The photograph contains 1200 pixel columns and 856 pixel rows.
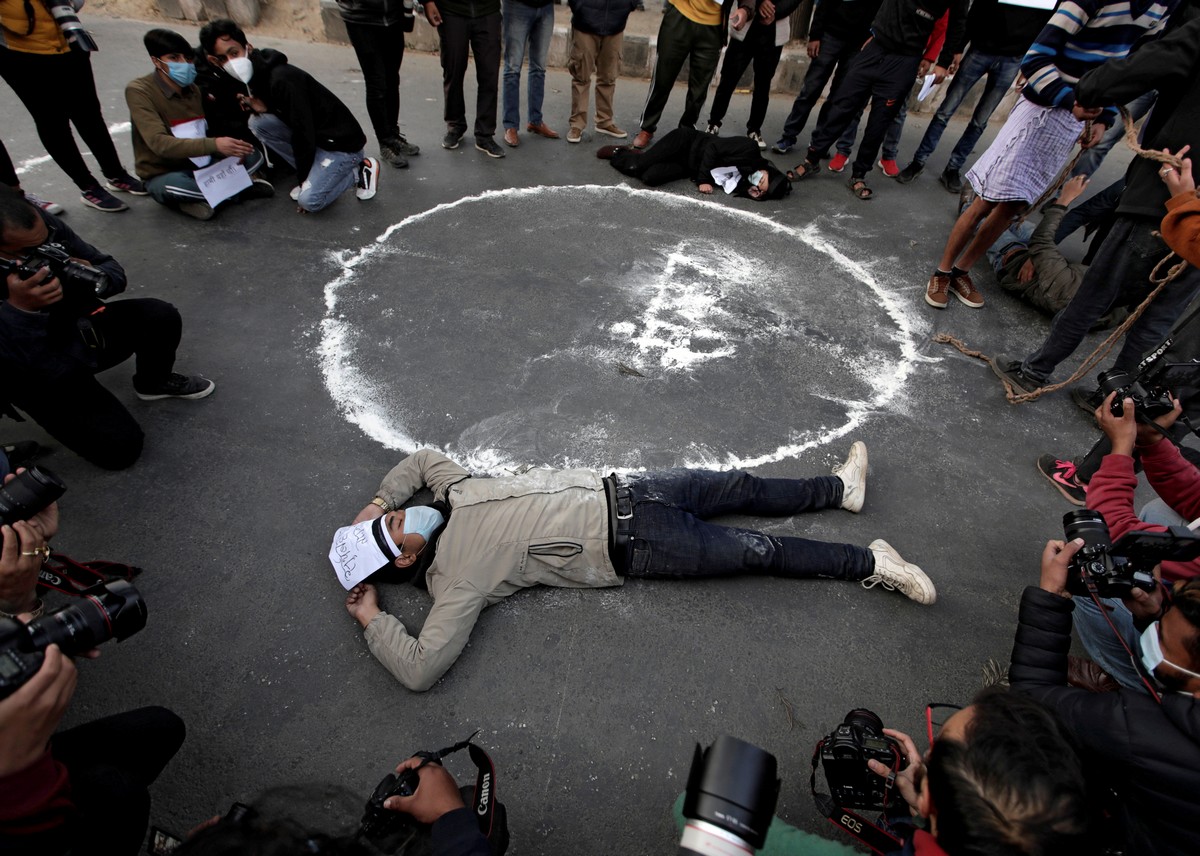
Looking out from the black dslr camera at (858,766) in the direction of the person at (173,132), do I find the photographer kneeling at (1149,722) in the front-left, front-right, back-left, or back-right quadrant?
back-right

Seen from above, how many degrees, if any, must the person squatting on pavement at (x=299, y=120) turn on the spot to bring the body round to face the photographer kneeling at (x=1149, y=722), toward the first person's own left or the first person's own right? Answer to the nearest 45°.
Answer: approximately 45° to the first person's own left

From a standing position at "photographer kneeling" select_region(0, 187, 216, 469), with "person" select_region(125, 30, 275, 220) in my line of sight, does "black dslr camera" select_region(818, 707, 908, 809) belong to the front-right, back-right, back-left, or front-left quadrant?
back-right

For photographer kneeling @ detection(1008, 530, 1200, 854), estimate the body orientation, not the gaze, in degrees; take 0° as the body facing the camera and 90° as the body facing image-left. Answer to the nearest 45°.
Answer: approximately 90°

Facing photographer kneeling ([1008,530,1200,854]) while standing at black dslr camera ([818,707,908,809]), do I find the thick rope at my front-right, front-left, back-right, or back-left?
front-left

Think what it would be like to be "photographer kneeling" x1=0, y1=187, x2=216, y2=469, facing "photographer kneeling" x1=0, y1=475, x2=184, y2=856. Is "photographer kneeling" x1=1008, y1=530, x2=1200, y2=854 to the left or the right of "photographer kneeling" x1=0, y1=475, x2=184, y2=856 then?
left

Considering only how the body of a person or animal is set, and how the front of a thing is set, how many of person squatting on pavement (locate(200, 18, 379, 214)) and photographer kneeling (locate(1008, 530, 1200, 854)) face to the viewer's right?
0

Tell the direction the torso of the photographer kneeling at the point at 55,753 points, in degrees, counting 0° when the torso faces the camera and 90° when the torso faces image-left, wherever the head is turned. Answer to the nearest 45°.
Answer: approximately 270°

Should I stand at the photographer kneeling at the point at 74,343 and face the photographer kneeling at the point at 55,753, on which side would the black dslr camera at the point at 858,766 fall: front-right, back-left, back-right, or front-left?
front-left

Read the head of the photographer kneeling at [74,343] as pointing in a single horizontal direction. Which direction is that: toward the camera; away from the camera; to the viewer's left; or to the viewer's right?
to the viewer's right

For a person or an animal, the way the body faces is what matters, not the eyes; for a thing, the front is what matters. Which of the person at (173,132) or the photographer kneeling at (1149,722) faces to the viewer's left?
the photographer kneeling

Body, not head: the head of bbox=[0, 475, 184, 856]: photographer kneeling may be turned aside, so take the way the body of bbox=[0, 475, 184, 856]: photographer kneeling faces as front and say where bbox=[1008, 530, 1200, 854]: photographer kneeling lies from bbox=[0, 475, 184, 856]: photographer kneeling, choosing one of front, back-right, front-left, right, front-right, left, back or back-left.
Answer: front-right

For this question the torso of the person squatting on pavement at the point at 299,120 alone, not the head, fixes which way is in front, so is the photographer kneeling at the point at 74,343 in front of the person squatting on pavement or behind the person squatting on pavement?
in front

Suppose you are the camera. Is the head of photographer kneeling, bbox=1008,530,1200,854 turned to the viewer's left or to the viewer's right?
to the viewer's left

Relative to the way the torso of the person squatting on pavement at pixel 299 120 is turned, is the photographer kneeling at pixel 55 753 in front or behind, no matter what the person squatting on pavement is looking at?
in front

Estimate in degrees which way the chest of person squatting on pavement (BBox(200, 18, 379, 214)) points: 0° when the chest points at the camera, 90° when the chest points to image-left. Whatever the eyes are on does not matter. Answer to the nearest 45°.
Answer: approximately 45°
